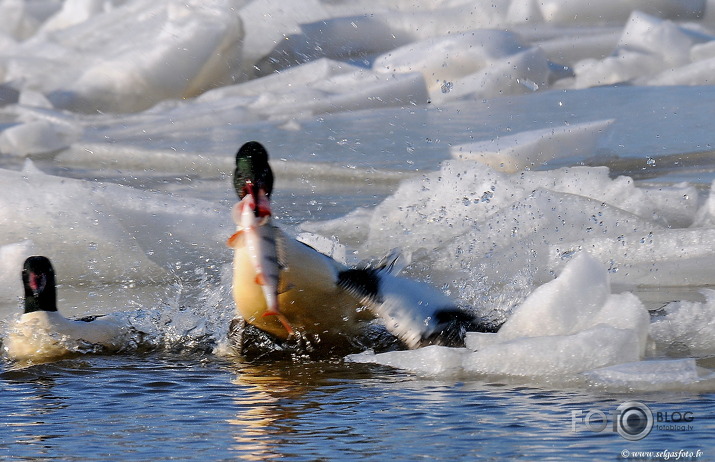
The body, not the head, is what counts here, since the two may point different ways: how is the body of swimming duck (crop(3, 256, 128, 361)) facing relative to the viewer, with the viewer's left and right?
facing the viewer and to the left of the viewer

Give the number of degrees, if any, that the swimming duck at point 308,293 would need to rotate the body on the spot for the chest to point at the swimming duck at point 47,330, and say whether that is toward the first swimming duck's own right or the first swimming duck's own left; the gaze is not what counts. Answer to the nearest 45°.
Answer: approximately 45° to the first swimming duck's own right

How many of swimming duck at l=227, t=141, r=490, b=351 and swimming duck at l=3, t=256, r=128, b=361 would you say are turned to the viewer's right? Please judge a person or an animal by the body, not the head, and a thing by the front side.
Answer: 0
